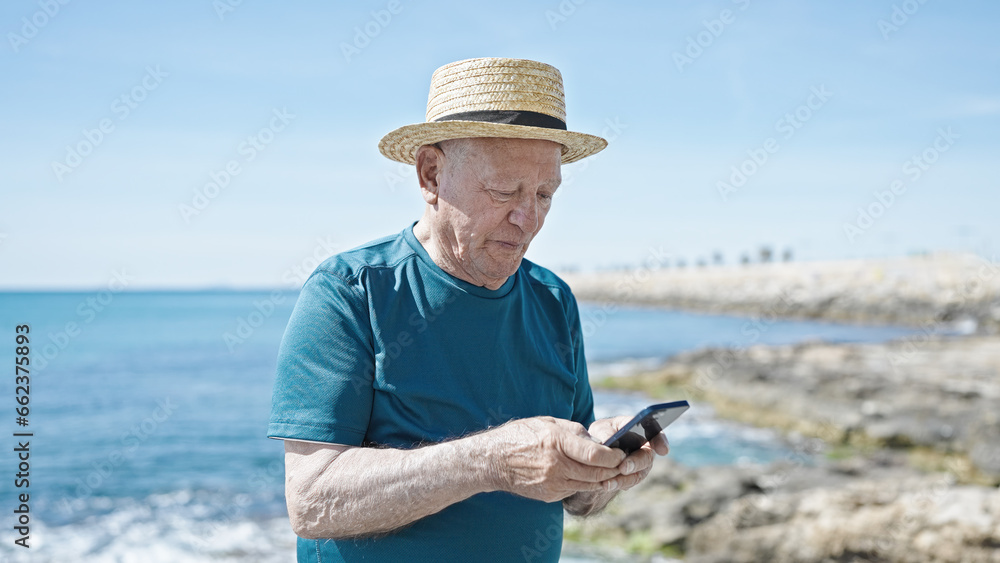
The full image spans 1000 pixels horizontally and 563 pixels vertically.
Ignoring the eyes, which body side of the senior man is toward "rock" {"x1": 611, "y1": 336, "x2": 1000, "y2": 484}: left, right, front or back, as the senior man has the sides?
left

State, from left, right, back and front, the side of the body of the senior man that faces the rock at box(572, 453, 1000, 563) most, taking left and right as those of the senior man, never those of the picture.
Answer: left

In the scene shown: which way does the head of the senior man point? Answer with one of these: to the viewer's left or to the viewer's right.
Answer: to the viewer's right

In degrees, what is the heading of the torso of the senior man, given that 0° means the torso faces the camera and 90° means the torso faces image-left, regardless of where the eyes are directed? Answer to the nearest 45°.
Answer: approximately 315°
